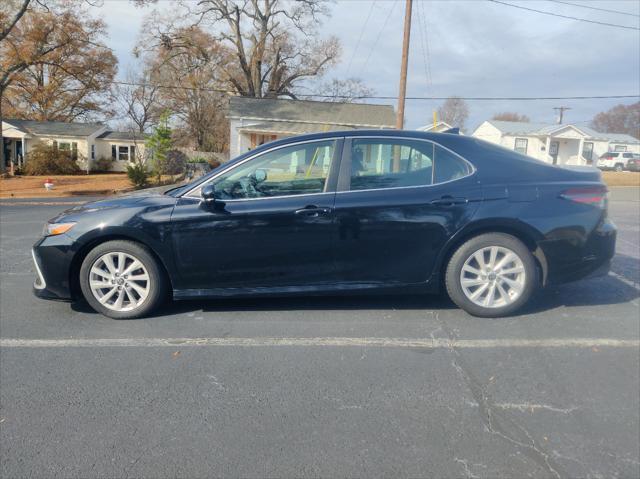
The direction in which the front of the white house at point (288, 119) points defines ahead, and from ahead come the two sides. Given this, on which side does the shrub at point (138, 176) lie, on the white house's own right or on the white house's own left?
on the white house's own right

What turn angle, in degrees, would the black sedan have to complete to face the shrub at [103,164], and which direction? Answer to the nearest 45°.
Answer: approximately 45° to its right

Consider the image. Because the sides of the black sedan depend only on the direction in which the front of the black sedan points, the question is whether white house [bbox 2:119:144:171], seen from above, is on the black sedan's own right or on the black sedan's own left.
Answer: on the black sedan's own right

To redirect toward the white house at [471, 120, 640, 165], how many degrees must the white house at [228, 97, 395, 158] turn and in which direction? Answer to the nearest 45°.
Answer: approximately 135° to its left

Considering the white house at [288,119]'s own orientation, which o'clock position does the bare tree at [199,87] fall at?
The bare tree is roughly at 5 o'clock from the white house.

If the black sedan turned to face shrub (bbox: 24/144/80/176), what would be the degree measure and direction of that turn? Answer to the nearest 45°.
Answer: approximately 45° to its right

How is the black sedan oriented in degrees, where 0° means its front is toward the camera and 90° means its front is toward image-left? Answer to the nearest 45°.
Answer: approximately 90°

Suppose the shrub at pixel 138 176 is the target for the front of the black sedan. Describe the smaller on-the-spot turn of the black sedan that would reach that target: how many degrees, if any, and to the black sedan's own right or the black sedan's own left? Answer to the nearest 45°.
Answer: approximately 45° to the black sedan's own right
